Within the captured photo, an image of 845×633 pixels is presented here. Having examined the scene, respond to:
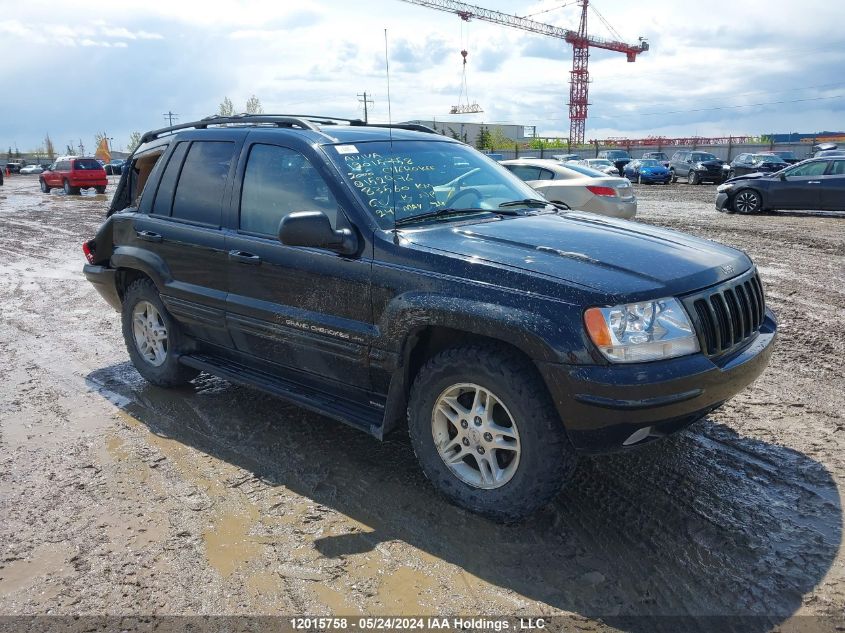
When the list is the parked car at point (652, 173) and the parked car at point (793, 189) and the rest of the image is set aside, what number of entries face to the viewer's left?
1

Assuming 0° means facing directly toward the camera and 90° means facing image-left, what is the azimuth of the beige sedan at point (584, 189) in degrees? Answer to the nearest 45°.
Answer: approximately 135°

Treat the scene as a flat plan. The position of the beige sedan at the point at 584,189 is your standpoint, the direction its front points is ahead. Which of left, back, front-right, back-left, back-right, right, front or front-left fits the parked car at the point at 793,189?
right

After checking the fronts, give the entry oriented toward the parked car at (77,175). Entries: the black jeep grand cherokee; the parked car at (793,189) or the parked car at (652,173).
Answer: the parked car at (793,189)

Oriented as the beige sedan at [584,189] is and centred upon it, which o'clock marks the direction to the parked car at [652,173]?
The parked car is roughly at 2 o'clock from the beige sedan.

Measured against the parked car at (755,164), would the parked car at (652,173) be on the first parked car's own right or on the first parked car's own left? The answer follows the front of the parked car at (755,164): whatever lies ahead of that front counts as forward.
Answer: on the first parked car's own right

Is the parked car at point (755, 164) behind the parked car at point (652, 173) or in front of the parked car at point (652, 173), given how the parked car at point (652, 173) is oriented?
in front

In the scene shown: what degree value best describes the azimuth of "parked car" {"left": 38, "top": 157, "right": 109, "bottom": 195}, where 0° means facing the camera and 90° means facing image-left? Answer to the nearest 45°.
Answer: approximately 135°

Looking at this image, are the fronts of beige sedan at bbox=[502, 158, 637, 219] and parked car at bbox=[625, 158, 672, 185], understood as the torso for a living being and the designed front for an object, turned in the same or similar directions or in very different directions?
very different directions

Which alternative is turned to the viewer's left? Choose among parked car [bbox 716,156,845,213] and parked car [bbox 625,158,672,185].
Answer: parked car [bbox 716,156,845,213]

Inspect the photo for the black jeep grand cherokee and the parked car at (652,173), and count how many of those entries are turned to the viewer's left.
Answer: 0

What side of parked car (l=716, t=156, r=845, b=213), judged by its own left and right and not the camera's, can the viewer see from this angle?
left
